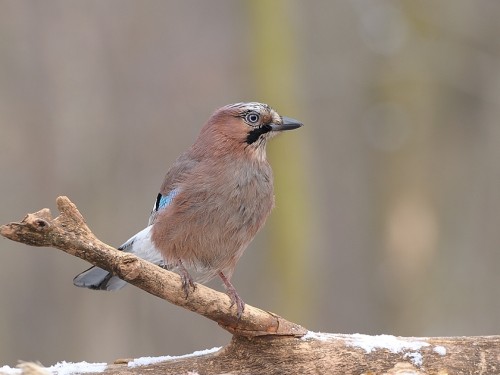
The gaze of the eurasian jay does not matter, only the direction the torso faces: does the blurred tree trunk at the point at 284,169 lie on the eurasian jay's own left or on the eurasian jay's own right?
on the eurasian jay's own left

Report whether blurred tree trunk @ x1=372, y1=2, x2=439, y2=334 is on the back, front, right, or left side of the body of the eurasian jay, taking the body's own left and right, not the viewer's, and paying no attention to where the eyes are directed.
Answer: left

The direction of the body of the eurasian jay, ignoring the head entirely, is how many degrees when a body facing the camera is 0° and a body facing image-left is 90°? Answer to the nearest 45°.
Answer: approximately 315°
